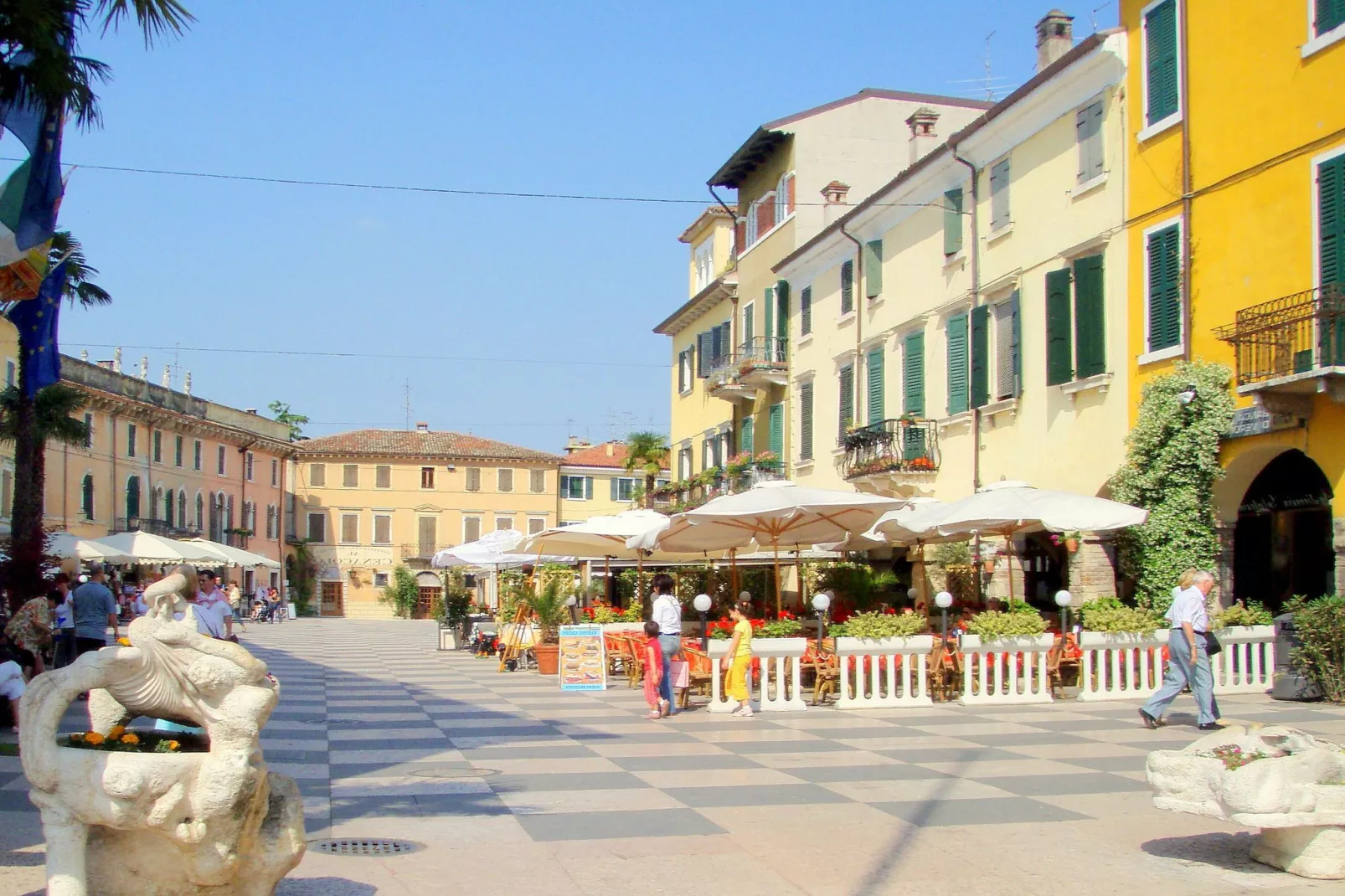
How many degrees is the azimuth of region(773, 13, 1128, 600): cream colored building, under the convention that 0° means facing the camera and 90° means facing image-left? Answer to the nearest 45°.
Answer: approximately 45°

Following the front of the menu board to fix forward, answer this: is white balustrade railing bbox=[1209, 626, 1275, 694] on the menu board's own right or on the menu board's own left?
on the menu board's own left

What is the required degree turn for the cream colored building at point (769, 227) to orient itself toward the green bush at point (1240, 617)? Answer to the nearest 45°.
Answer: approximately 45° to its left

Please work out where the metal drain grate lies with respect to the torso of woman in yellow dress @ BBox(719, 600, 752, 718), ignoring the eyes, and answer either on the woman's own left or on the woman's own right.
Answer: on the woman's own left

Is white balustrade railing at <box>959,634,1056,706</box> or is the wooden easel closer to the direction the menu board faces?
the white balustrade railing

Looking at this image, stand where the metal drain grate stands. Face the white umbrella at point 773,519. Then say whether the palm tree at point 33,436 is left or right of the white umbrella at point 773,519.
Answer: left

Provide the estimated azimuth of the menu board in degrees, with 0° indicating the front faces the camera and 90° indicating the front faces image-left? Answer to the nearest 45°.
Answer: approximately 0°
